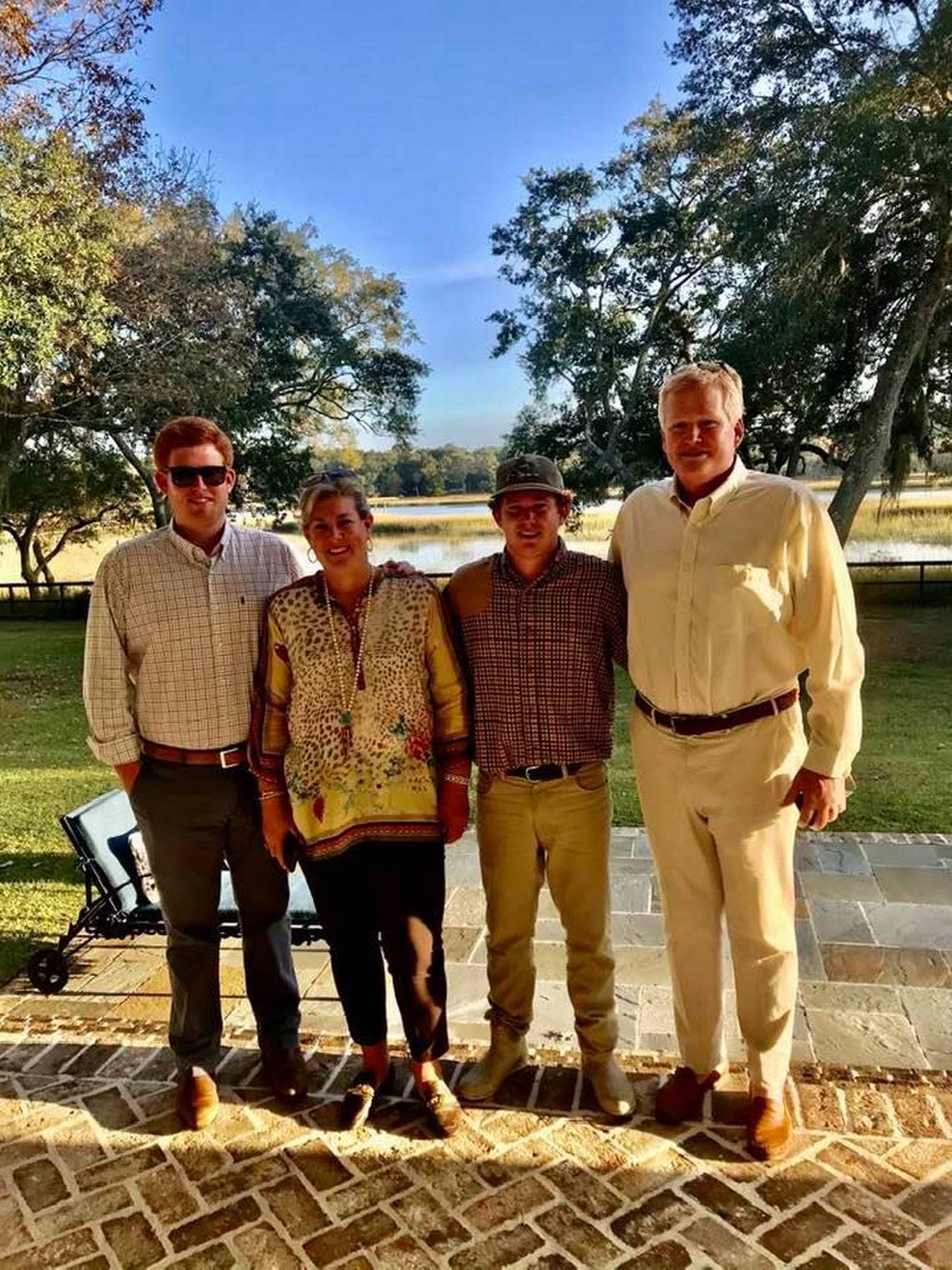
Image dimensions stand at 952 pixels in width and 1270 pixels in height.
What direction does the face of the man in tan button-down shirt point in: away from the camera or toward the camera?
toward the camera

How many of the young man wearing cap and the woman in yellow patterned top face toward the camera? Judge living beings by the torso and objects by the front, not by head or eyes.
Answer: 2

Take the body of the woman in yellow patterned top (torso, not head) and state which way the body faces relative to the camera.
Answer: toward the camera

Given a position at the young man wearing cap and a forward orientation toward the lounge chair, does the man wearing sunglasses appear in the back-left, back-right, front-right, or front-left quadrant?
front-left

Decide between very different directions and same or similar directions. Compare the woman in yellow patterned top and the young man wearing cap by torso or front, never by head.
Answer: same or similar directions

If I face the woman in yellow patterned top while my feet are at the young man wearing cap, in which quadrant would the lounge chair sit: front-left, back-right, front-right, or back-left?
front-right

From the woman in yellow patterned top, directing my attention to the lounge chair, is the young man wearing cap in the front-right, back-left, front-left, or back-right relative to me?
back-right
